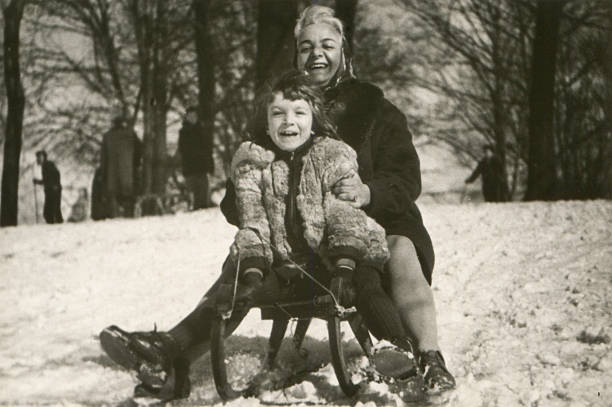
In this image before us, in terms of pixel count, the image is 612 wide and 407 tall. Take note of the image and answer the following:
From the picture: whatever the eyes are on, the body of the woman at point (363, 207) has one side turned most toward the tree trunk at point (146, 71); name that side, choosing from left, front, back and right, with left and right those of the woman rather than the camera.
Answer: back

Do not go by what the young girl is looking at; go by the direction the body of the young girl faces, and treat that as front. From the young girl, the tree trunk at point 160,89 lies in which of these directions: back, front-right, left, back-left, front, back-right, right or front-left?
back

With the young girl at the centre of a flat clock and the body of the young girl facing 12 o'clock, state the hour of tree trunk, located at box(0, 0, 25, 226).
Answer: The tree trunk is roughly at 5 o'clock from the young girl.

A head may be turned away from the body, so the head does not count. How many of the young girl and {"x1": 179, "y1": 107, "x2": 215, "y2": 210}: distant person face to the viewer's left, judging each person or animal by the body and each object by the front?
0

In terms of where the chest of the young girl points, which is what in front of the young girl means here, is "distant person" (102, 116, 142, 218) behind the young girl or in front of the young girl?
behind

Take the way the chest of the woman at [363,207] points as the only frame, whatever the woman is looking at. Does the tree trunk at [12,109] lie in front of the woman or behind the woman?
behind

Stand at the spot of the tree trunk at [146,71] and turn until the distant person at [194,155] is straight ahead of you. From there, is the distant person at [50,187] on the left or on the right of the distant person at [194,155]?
right

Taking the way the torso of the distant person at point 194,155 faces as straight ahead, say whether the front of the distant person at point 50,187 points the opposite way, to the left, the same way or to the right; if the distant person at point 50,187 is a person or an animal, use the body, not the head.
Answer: to the right
